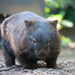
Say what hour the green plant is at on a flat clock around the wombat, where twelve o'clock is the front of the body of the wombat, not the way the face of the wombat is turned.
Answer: The green plant is roughly at 8 o'clock from the wombat.

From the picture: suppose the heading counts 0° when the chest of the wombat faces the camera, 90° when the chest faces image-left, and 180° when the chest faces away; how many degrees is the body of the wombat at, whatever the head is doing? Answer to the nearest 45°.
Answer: approximately 315°
